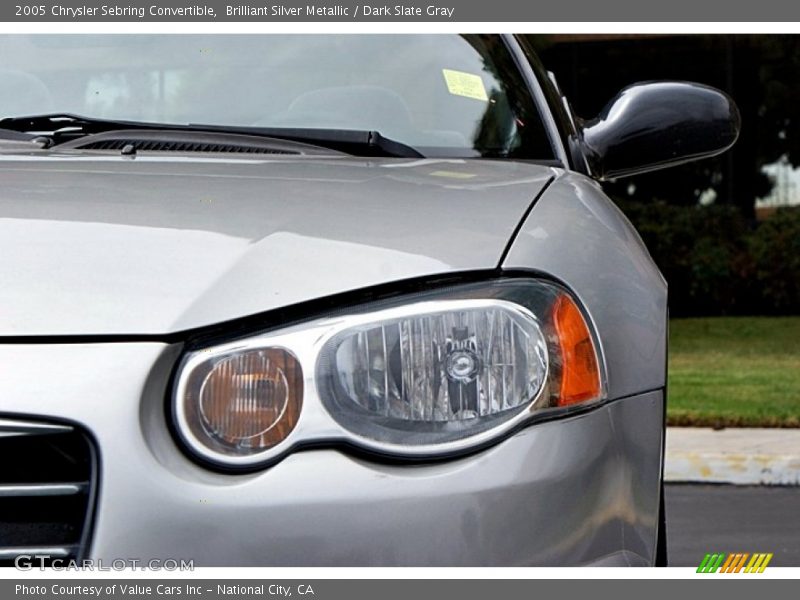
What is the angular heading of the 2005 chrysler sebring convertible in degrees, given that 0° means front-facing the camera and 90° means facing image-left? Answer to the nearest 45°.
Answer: approximately 0°
